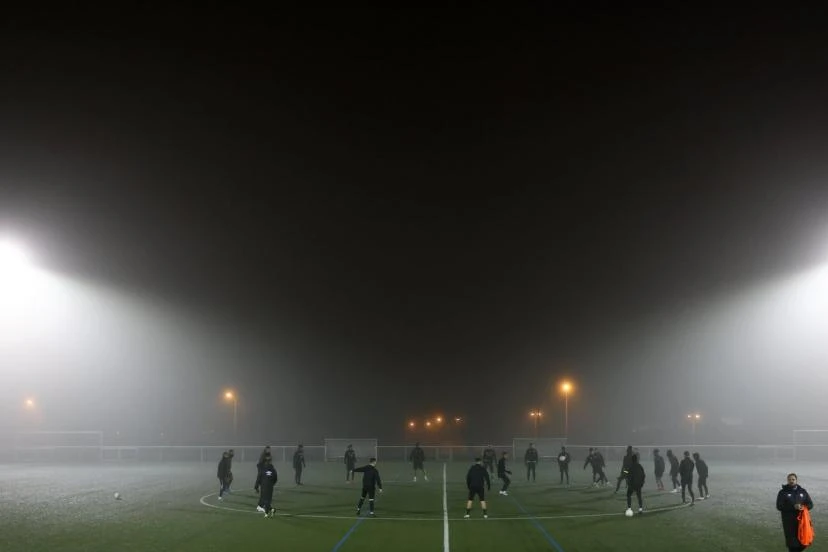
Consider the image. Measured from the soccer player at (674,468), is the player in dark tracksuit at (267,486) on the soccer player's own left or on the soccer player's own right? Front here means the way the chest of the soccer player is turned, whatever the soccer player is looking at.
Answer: on the soccer player's own left

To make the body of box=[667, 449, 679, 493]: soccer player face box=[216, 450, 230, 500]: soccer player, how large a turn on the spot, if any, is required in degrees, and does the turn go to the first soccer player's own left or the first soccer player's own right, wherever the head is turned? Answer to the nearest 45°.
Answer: approximately 45° to the first soccer player's own left

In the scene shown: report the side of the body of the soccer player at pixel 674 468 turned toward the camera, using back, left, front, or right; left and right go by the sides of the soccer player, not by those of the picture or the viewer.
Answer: left
